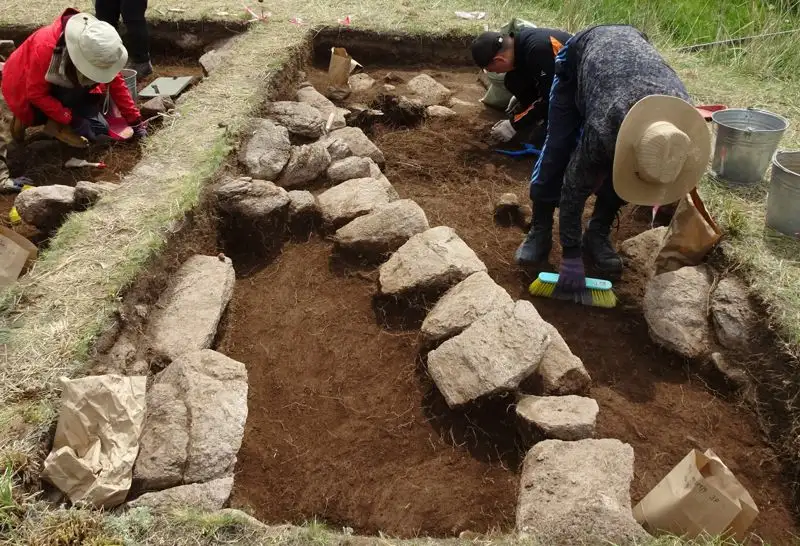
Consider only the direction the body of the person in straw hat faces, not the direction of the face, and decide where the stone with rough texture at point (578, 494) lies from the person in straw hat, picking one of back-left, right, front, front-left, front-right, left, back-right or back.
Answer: front-right

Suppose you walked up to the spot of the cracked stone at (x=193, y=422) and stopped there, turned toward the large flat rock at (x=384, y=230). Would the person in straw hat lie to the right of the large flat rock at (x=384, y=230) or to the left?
right

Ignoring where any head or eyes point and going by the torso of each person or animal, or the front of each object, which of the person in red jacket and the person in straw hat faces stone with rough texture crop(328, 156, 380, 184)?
the person in red jacket

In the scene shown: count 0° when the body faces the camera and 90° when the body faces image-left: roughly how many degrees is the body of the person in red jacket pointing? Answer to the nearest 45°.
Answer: approximately 315°

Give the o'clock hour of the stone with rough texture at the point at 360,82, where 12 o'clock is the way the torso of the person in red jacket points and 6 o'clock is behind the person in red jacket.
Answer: The stone with rough texture is roughly at 10 o'clock from the person in red jacket.

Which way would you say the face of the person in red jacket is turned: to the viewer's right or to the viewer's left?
to the viewer's right

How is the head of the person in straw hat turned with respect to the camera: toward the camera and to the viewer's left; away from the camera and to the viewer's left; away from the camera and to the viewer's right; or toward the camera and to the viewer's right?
toward the camera and to the viewer's right

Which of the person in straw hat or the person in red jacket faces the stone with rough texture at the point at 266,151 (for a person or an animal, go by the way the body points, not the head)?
the person in red jacket

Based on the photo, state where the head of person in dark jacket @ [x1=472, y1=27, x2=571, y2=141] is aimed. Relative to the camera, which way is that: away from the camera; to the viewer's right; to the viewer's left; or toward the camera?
to the viewer's left

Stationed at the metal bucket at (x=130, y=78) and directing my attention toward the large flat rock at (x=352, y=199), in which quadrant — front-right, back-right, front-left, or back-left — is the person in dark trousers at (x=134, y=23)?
back-left

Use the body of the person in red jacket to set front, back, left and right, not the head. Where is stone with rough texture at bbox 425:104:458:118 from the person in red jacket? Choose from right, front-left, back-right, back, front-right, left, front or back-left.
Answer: front-left
